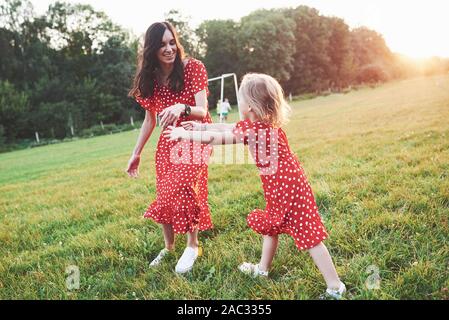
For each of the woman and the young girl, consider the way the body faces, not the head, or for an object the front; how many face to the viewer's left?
1

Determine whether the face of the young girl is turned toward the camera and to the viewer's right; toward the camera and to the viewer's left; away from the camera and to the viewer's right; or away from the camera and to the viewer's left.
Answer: away from the camera and to the viewer's left

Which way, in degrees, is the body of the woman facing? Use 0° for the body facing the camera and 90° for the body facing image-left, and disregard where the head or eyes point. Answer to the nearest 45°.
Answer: approximately 0°

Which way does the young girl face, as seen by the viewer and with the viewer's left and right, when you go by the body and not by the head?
facing to the left of the viewer

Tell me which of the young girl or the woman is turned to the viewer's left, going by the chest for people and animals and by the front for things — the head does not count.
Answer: the young girl

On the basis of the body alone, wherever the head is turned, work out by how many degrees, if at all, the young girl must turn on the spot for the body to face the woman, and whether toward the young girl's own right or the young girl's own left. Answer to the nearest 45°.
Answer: approximately 45° to the young girl's own right

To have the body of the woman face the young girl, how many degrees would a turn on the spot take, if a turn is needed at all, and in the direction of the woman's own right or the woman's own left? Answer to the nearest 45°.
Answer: approximately 45° to the woman's own left
